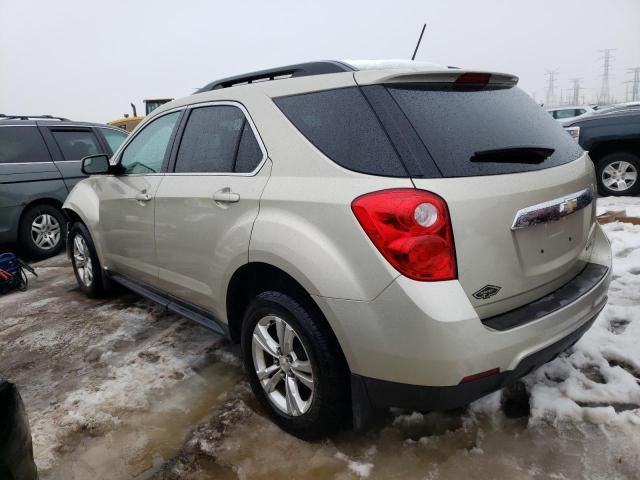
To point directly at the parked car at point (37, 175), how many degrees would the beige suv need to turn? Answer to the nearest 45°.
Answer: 0° — it already faces it

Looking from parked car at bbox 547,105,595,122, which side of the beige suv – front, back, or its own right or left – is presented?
right

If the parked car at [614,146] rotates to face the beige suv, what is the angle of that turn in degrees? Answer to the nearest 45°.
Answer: approximately 90° to its left

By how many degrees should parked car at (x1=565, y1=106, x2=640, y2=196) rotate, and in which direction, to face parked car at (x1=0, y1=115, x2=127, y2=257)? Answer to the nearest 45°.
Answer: approximately 45° to its left

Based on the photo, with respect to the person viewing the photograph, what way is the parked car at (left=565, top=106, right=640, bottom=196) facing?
facing to the left of the viewer

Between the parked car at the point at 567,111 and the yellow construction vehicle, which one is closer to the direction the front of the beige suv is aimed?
the yellow construction vehicle

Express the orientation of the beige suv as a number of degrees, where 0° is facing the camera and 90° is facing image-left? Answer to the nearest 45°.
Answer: approximately 135°
